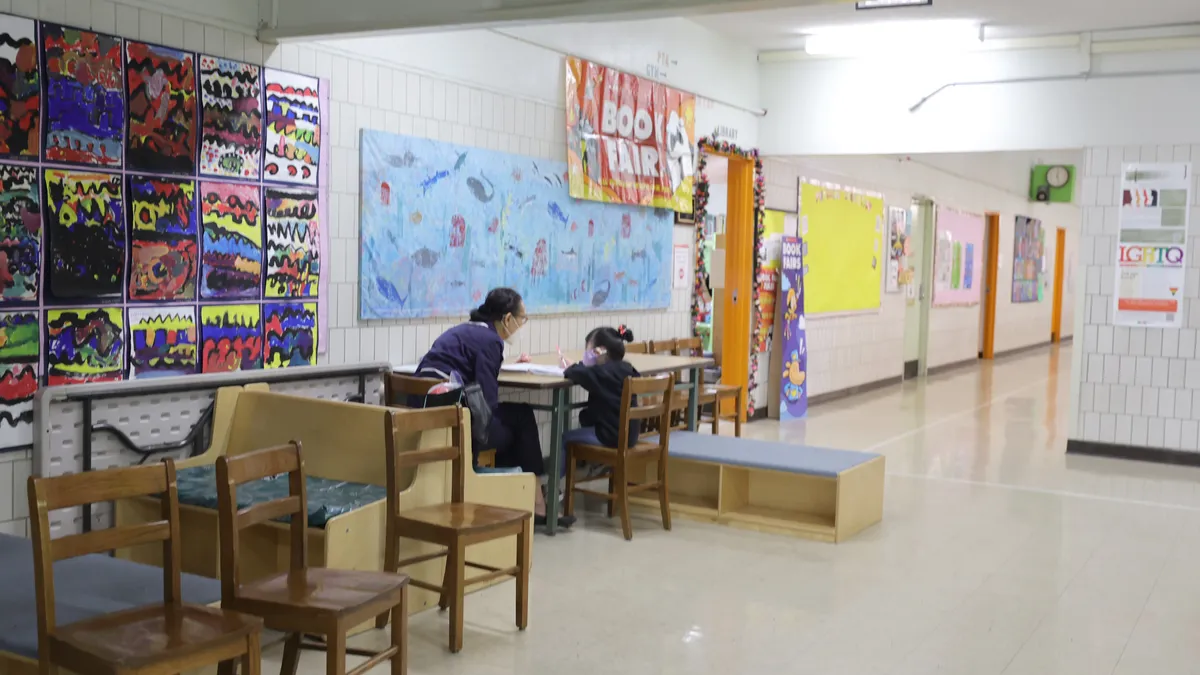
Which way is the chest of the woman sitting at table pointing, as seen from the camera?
to the viewer's right

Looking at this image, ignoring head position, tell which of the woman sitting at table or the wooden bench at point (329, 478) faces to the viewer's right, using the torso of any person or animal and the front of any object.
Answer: the woman sitting at table

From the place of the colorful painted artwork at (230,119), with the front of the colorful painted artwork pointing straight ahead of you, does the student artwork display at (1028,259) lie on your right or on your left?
on your left

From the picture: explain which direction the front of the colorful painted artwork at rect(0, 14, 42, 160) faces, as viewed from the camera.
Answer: facing the viewer and to the right of the viewer

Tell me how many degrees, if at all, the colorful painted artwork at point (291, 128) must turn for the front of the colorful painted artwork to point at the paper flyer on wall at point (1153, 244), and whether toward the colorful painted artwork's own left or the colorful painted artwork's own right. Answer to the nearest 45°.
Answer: approximately 45° to the colorful painted artwork's own left

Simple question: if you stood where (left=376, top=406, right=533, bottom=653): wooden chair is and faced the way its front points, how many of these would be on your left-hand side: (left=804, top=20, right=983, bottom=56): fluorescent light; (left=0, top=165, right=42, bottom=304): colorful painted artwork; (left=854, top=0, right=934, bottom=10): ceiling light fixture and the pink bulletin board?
3

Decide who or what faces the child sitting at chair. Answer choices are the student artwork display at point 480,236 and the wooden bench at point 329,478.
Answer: the student artwork display

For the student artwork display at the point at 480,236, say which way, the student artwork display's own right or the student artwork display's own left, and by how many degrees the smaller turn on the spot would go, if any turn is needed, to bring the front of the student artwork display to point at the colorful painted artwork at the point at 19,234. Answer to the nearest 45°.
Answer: approximately 90° to the student artwork display's own right

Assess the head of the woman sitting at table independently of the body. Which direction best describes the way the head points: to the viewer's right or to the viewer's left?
to the viewer's right

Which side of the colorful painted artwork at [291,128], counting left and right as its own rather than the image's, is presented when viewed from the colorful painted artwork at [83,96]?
right
